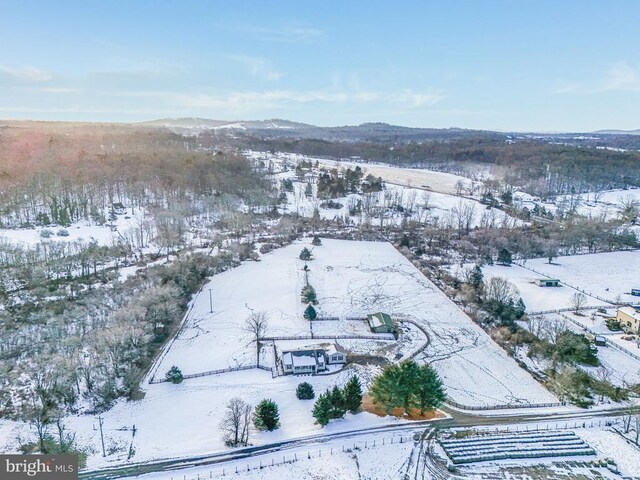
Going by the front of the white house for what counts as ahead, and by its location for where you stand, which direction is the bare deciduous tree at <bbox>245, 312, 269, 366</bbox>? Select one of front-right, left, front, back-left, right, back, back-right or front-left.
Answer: back-right

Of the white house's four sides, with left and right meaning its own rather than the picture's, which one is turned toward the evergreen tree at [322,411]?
front

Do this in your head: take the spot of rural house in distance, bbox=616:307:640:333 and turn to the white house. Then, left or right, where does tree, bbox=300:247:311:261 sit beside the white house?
right

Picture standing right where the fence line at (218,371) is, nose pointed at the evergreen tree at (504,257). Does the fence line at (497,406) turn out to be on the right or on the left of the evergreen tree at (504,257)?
right

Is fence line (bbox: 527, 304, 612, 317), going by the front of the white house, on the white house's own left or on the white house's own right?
on the white house's own left

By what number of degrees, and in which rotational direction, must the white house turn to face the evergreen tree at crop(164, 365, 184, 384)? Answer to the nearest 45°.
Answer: approximately 90° to its right

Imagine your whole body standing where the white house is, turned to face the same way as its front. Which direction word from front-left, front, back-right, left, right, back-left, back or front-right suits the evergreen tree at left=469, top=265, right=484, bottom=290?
back-left

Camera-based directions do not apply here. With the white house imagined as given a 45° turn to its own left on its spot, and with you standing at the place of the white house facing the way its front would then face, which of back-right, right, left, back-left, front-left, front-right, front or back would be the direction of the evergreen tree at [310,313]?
back-left

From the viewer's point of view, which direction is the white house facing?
toward the camera

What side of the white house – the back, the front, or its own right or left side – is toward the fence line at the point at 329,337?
back

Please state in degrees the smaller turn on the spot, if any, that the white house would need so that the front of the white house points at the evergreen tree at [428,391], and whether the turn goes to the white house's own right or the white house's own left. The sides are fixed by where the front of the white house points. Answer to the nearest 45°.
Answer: approximately 45° to the white house's own left

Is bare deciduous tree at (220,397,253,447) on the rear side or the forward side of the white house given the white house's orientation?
on the forward side

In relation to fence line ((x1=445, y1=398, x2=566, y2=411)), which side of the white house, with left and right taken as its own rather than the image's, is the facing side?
left

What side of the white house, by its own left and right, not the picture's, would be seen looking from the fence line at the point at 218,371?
right

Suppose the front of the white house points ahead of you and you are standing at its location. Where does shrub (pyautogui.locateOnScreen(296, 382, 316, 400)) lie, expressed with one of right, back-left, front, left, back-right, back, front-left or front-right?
front

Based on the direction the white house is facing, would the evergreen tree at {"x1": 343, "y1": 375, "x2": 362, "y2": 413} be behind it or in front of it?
in front

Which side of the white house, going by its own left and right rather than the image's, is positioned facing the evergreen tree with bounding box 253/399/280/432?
front

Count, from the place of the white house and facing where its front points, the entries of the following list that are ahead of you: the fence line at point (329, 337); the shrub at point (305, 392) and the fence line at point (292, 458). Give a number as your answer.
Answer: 2

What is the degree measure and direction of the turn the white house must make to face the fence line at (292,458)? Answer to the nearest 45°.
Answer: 0° — it already faces it

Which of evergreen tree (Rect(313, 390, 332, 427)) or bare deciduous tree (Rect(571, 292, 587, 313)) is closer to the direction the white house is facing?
the evergreen tree
